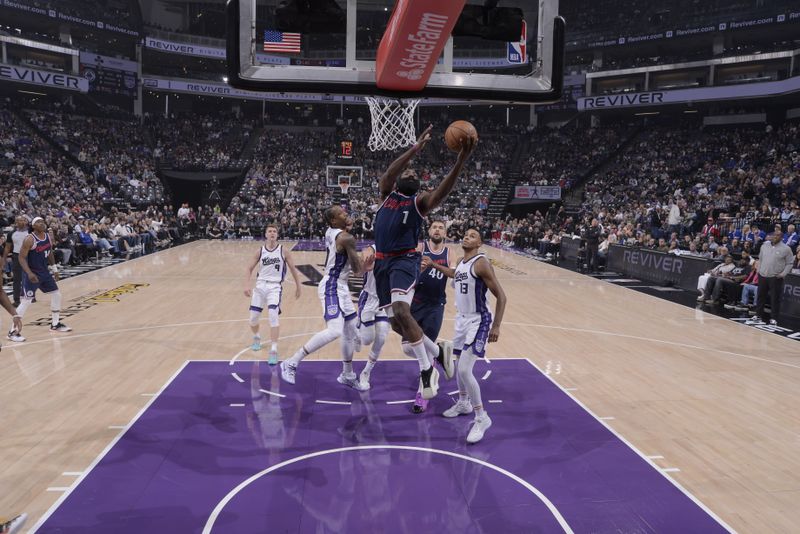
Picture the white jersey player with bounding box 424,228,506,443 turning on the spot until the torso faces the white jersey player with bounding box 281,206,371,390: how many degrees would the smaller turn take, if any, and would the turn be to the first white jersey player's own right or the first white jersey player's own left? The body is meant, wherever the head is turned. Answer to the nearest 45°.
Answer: approximately 90° to the first white jersey player's own right

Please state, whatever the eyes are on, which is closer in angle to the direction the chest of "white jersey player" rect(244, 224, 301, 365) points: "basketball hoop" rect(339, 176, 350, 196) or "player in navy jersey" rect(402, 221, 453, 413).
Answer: the player in navy jersey

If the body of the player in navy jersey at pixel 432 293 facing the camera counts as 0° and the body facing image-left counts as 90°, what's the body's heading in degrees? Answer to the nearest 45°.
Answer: approximately 0°

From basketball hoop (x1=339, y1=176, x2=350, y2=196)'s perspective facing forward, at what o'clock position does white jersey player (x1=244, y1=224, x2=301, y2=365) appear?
The white jersey player is roughly at 12 o'clock from the basketball hoop.

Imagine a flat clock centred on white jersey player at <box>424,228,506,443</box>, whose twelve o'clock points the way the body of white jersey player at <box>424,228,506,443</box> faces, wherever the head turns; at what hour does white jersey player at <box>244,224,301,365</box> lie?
white jersey player at <box>244,224,301,365</box> is roughly at 3 o'clock from white jersey player at <box>424,228,506,443</box>.

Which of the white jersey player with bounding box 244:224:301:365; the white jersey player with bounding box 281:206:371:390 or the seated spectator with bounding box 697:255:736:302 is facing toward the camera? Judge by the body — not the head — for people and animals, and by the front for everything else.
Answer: the white jersey player with bounding box 244:224:301:365

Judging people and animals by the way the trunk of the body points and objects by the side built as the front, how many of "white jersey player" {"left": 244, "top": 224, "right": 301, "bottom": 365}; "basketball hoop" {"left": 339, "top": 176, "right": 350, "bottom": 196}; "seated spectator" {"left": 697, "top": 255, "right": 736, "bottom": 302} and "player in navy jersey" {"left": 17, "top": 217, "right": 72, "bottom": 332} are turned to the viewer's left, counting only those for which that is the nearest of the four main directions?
1

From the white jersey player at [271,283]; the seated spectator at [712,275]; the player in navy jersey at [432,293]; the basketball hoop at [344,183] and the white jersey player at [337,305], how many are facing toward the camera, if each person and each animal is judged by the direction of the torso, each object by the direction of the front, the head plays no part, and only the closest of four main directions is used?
3

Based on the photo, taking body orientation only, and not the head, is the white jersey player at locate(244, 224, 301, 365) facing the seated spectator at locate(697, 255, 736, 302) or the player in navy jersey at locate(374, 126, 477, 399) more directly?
the player in navy jersey

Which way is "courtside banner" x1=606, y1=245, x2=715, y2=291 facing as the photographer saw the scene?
facing the viewer and to the left of the viewer

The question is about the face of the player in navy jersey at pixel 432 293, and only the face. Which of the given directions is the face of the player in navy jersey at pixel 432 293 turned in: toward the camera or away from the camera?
toward the camera

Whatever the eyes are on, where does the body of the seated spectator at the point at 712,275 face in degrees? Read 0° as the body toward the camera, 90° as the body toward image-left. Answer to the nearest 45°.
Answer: approximately 90°

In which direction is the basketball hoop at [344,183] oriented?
toward the camera

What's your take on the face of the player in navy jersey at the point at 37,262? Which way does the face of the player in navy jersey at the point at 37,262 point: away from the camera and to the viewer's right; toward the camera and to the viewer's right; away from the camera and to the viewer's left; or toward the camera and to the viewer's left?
toward the camera and to the viewer's right

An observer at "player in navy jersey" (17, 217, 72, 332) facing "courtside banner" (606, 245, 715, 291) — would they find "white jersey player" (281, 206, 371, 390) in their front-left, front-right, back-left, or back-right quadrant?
front-right
